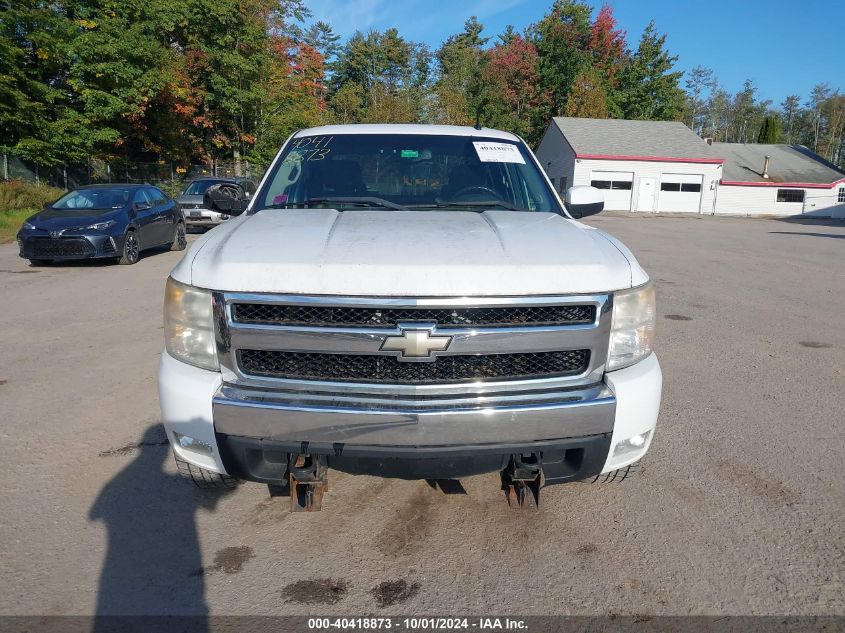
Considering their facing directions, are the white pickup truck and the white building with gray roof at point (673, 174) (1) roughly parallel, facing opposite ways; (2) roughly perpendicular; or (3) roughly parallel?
roughly parallel

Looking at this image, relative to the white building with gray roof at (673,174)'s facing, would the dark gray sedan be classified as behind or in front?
in front

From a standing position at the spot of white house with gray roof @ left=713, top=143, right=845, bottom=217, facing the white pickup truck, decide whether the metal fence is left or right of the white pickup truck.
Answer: right

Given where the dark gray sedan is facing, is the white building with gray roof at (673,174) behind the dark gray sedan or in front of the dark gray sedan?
behind

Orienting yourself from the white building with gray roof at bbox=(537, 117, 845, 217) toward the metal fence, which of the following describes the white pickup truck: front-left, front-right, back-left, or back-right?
front-left

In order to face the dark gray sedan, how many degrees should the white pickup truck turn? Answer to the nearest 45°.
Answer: approximately 135° to its right

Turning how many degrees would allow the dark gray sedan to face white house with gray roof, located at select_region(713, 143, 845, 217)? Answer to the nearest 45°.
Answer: approximately 135° to its left

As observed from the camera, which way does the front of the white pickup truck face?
facing the viewer

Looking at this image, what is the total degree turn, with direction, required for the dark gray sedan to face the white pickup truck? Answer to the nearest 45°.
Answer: approximately 45° to its left

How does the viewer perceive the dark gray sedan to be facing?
facing the viewer and to the left of the viewer

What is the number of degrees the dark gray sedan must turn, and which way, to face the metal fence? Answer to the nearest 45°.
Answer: approximately 135° to its right

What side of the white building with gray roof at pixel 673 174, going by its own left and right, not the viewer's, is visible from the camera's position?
front

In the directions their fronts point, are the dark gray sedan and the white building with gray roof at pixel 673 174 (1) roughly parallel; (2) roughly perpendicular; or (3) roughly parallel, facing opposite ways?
roughly parallel

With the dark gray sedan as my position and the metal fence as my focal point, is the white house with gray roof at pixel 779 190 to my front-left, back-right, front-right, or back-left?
front-right

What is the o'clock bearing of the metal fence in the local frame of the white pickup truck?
The metal fence is roughly at 5 o'clock from the white pickup truck.

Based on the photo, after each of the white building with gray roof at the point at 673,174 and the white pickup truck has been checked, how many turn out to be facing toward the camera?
2
